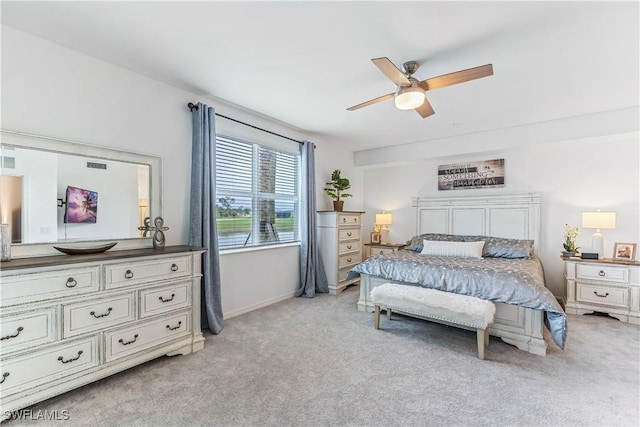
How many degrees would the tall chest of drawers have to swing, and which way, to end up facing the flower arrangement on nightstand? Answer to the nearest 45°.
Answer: approximately 45° to its left

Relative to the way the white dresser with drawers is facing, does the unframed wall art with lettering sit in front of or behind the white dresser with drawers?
in front

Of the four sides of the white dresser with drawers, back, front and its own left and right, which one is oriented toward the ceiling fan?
front

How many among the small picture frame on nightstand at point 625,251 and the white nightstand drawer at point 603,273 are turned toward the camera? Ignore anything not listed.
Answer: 2

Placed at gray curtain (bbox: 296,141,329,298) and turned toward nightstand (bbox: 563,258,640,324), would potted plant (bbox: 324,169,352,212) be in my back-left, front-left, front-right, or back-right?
front-left

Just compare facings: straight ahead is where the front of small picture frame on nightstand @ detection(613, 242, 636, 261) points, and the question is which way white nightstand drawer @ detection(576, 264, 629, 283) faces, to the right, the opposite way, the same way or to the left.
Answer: the same way

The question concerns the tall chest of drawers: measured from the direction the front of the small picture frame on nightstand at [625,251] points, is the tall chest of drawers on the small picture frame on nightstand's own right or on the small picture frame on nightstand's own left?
on the small picture frame on nightstand's own right

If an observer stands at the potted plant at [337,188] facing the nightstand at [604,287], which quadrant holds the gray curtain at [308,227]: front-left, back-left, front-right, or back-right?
back-right

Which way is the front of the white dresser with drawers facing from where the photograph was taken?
facing the viewer and to the right of the viewer

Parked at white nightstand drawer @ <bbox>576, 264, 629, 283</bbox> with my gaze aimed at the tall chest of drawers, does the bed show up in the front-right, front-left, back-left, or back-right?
front-left

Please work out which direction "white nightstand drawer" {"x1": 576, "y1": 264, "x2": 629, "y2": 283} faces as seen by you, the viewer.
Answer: facing the viewer

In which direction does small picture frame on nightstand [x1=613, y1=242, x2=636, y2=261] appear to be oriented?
toward the camera
